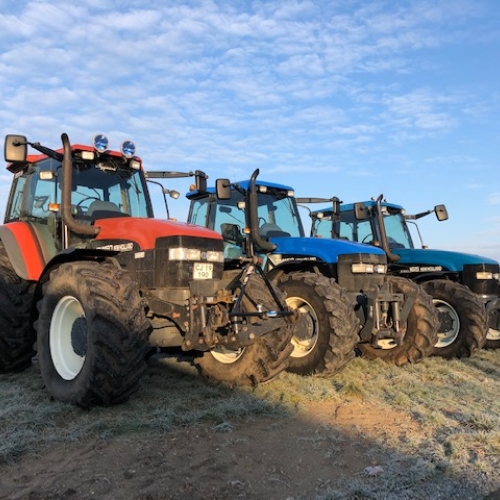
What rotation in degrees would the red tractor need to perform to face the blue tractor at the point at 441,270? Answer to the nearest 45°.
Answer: approximately 90° to its left

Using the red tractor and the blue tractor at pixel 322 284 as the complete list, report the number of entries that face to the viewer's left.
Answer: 0

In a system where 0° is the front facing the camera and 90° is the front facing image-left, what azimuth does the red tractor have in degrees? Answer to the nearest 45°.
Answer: approximately 315°

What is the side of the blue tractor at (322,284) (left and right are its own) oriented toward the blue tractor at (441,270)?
left

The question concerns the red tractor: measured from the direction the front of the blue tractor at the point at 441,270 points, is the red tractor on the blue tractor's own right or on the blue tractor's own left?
on the blue tractor's own right

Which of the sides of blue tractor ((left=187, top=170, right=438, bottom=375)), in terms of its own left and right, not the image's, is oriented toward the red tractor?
right

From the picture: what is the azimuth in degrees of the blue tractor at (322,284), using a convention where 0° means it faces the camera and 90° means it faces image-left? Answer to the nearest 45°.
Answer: approximately 315°

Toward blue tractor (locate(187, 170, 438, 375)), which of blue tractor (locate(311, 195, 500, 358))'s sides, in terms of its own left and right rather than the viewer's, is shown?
right
